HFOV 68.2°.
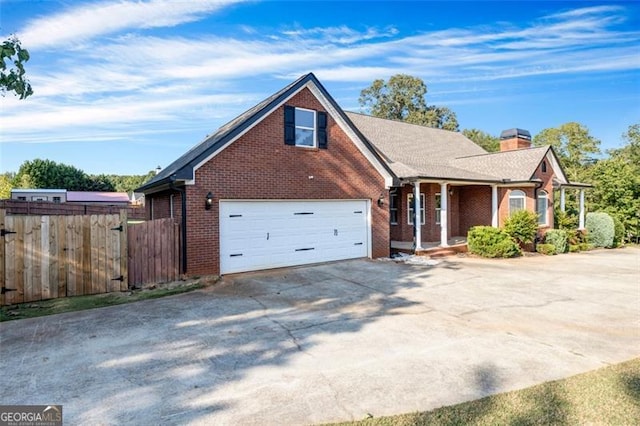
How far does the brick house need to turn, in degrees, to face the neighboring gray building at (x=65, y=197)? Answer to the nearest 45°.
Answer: approximately 180°

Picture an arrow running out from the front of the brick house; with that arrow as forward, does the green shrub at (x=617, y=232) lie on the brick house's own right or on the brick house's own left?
on the brick house's own left

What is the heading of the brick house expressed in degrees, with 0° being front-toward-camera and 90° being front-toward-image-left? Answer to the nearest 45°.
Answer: approximately 315°

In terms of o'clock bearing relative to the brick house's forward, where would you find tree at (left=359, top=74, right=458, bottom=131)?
The tree is roughly at 8 o'clock from the brick house.

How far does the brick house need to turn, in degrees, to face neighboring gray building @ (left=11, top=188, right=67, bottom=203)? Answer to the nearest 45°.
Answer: approximately 180°

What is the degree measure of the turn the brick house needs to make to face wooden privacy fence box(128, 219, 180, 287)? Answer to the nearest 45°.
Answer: approximately 90° to its right

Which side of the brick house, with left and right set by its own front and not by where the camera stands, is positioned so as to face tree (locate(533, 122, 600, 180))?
left

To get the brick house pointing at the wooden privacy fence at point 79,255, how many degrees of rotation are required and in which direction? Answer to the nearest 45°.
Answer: approximately 90° to its right

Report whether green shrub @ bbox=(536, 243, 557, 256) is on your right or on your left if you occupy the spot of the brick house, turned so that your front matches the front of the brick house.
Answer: on your left

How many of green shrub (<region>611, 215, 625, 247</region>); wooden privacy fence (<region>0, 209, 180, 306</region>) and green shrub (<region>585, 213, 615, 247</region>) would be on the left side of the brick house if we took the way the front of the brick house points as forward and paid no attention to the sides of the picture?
2
